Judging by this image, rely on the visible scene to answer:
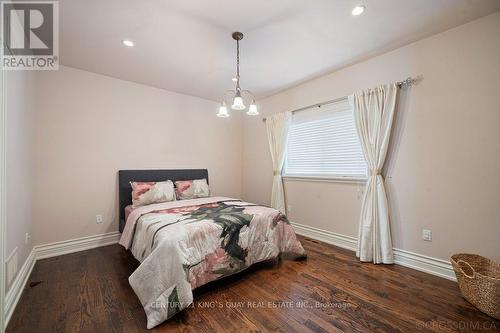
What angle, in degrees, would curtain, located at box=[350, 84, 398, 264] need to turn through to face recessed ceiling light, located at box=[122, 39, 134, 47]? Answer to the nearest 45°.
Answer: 0° — it already faces it

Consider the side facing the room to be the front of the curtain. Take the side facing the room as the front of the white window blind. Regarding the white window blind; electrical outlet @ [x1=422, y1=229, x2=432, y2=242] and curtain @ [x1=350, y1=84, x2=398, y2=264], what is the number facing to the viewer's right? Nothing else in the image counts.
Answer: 0

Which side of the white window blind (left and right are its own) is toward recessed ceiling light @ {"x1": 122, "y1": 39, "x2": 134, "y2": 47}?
front

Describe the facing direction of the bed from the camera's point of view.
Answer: facing the viewer and to the right of the viewer

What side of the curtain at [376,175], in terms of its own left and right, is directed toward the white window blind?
right

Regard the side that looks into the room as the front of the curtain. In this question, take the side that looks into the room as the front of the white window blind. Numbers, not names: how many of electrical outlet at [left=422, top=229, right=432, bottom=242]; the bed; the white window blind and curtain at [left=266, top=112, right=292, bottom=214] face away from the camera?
0

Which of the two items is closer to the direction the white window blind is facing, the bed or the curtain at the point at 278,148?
the bed

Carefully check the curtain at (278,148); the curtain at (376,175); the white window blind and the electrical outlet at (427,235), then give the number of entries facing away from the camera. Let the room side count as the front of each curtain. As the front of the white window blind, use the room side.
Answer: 0

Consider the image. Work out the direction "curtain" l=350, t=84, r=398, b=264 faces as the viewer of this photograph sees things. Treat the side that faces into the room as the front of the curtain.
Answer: facing the viewer and to the left of the viewer

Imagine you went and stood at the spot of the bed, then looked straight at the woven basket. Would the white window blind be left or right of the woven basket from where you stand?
left

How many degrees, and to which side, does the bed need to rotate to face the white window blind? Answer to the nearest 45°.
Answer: approximately 90° to its left

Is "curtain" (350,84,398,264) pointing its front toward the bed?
yes

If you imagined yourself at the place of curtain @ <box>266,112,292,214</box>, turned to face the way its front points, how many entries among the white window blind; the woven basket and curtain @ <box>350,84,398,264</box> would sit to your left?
3

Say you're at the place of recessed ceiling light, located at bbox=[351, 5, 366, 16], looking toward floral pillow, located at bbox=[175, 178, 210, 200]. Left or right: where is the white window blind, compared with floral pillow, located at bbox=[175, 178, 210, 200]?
right

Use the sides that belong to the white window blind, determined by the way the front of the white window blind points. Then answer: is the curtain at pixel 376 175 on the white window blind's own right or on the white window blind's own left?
on the white window blind's own left

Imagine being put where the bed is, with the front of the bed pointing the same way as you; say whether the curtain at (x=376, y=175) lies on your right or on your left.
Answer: on your left

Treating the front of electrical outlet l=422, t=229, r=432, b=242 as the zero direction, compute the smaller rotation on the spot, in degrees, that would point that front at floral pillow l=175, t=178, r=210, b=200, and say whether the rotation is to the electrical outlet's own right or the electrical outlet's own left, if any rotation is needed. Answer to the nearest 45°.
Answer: approximately 45° to the electrical outlet's own right

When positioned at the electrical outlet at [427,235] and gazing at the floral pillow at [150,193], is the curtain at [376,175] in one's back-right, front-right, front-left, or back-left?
front-right
